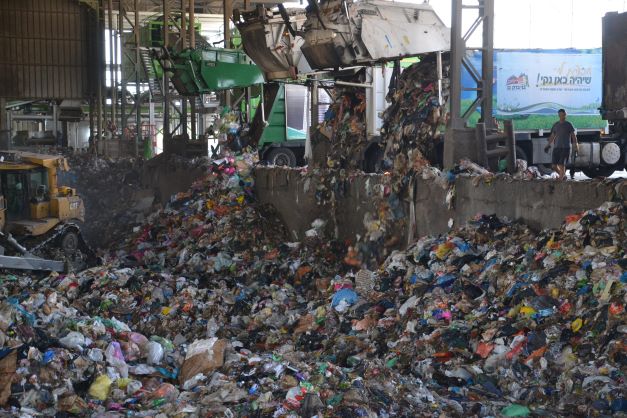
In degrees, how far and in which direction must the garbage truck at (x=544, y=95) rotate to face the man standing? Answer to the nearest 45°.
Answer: approximately 90° to its right

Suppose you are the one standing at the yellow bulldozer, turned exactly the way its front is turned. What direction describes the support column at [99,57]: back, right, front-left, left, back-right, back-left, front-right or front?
back-right

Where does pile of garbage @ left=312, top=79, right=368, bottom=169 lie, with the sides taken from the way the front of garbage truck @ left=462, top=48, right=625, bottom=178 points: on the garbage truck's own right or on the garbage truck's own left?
on the garbage truck's own right

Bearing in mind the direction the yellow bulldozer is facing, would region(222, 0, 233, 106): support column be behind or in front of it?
behind

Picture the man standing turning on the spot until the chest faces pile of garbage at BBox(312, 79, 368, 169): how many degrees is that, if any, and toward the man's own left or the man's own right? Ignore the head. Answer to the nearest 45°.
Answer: approximately 90° to the man's own right

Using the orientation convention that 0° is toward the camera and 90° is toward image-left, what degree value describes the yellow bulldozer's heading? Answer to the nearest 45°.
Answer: approximately 45°

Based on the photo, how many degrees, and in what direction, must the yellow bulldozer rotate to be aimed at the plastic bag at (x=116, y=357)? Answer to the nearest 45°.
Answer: approximately 45° to its left

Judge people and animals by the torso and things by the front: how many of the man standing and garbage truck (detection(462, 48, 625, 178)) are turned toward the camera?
1

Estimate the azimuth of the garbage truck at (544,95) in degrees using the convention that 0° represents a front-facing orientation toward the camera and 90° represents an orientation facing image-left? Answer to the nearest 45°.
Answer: approximately 270°
